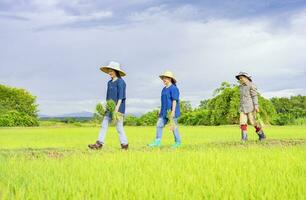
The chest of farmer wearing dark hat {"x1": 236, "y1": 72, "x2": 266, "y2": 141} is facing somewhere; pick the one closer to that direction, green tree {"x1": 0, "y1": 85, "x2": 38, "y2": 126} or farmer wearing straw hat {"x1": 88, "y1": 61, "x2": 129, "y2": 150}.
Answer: the farmer wearing straw hat

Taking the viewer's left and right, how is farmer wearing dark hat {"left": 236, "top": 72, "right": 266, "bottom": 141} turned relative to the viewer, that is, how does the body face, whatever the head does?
facing the viewer and to the left of the viewer

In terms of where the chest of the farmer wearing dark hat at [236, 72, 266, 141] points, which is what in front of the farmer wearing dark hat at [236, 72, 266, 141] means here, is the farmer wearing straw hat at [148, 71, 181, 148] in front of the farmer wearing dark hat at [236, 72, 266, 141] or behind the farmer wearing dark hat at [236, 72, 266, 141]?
in front

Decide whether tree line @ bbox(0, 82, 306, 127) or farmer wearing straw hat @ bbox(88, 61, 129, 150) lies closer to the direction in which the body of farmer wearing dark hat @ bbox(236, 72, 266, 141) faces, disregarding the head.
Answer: the farmer wearing straw hat

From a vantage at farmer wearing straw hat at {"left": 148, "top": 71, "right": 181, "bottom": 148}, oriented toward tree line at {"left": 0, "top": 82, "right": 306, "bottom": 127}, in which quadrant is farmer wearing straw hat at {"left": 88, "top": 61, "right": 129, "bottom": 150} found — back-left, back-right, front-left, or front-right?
back-left

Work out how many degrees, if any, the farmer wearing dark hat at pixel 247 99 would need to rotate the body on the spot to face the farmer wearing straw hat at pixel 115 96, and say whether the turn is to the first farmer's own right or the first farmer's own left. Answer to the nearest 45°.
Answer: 0° — they already face them

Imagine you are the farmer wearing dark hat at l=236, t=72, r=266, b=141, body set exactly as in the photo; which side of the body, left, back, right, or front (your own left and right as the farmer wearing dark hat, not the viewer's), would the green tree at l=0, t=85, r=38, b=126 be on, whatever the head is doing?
right

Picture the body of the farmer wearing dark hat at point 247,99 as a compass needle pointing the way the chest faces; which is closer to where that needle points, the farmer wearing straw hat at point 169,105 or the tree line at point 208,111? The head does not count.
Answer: the farmer wearing straw hat
